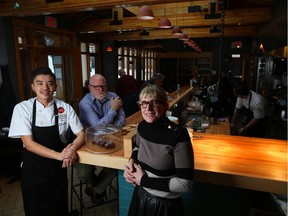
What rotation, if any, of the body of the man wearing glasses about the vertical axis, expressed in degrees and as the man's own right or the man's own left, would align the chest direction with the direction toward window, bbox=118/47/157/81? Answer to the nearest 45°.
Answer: approximately 180°

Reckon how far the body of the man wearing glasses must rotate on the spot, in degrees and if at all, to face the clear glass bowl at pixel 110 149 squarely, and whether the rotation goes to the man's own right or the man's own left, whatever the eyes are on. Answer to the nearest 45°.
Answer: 0° — they already face it

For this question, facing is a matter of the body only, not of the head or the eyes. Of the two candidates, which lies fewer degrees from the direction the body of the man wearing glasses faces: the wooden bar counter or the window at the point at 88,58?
the wooden bar counter

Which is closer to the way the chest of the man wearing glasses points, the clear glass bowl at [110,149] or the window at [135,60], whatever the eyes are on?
the clear glass bowl

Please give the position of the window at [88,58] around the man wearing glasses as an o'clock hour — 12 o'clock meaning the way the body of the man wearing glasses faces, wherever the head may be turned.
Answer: The window is roughly at 6 o'clock from the man wearing glasses.

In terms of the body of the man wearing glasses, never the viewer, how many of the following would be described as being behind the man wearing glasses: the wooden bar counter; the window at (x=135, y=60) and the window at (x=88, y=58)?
2

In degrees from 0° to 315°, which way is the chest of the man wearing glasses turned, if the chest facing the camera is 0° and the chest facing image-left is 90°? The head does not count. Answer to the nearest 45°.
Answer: approximately 0°
